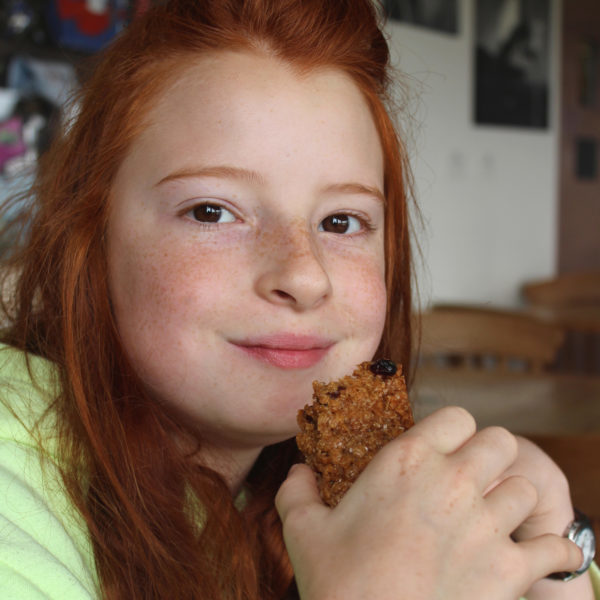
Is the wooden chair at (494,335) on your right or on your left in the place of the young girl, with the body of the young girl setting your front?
on your left

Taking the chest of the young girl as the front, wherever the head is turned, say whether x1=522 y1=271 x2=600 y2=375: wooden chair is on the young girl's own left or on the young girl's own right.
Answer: on the young girl's own left

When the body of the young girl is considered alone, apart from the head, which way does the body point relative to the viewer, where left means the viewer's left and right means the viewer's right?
facing the viewer and to the right of the viewer
